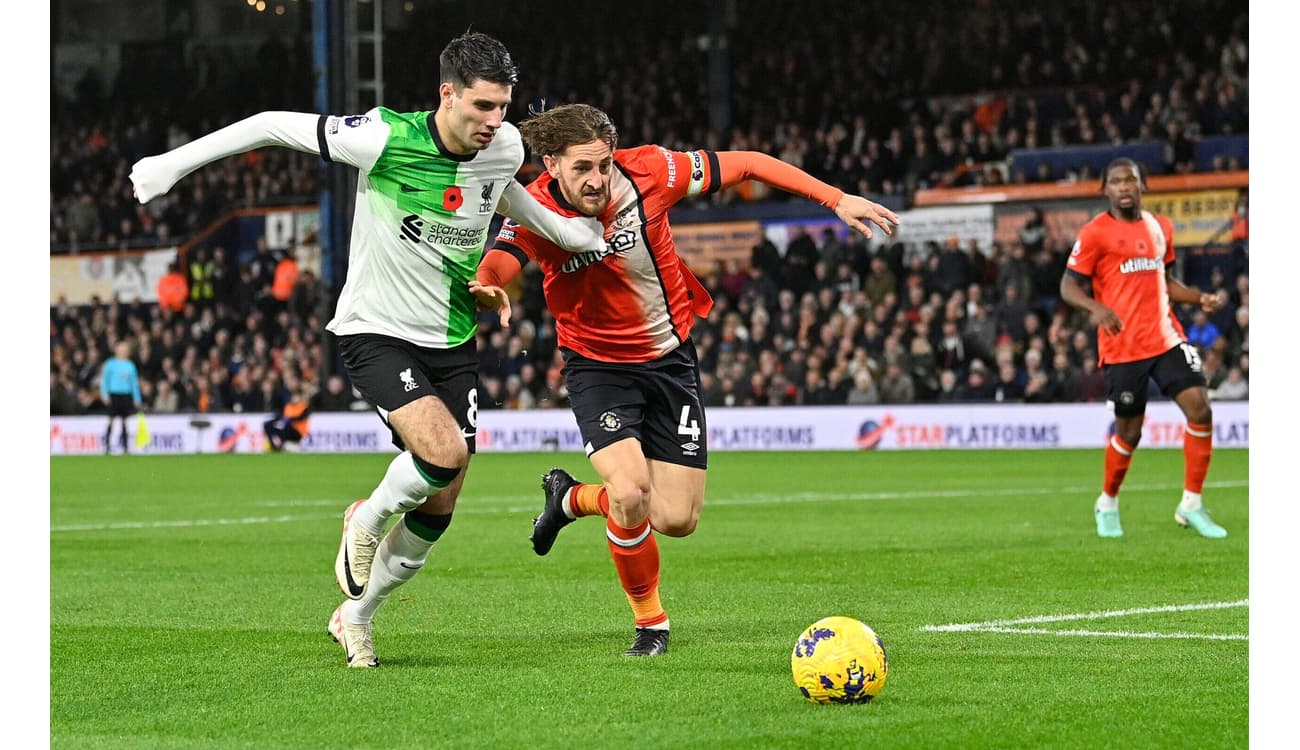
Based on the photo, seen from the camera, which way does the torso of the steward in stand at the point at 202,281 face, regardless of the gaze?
toward the camera

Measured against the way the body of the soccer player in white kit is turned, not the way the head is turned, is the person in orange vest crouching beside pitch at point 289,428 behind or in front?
behind

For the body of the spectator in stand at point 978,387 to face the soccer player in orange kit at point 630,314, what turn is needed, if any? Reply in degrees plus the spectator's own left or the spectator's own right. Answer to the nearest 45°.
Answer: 0° — they already face them

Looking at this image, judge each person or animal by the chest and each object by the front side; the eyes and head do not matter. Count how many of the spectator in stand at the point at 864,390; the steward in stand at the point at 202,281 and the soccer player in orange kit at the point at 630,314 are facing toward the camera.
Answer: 3

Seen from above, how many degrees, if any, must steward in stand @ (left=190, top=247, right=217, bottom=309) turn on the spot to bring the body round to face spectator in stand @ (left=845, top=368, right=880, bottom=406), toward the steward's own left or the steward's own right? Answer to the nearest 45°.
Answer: approximately 45° to the steward's own left

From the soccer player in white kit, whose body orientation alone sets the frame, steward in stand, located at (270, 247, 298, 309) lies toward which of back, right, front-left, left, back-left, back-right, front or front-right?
back-left

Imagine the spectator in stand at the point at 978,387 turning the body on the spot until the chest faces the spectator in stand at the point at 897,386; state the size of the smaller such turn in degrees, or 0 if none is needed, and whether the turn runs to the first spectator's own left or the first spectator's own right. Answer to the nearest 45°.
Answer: approximately 135° to the first spectator's own right

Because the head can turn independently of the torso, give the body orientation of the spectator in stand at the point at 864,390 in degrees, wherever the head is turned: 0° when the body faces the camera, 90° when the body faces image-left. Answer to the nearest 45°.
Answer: approximately 0°

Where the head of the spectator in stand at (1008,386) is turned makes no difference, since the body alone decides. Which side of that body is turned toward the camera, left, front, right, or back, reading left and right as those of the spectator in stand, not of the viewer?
front

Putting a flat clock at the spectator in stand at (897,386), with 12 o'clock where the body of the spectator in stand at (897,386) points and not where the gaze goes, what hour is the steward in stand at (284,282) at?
the steward in stand at (284,282) is roughly at 4 o'clock from the spectator in stand at (897,386).
